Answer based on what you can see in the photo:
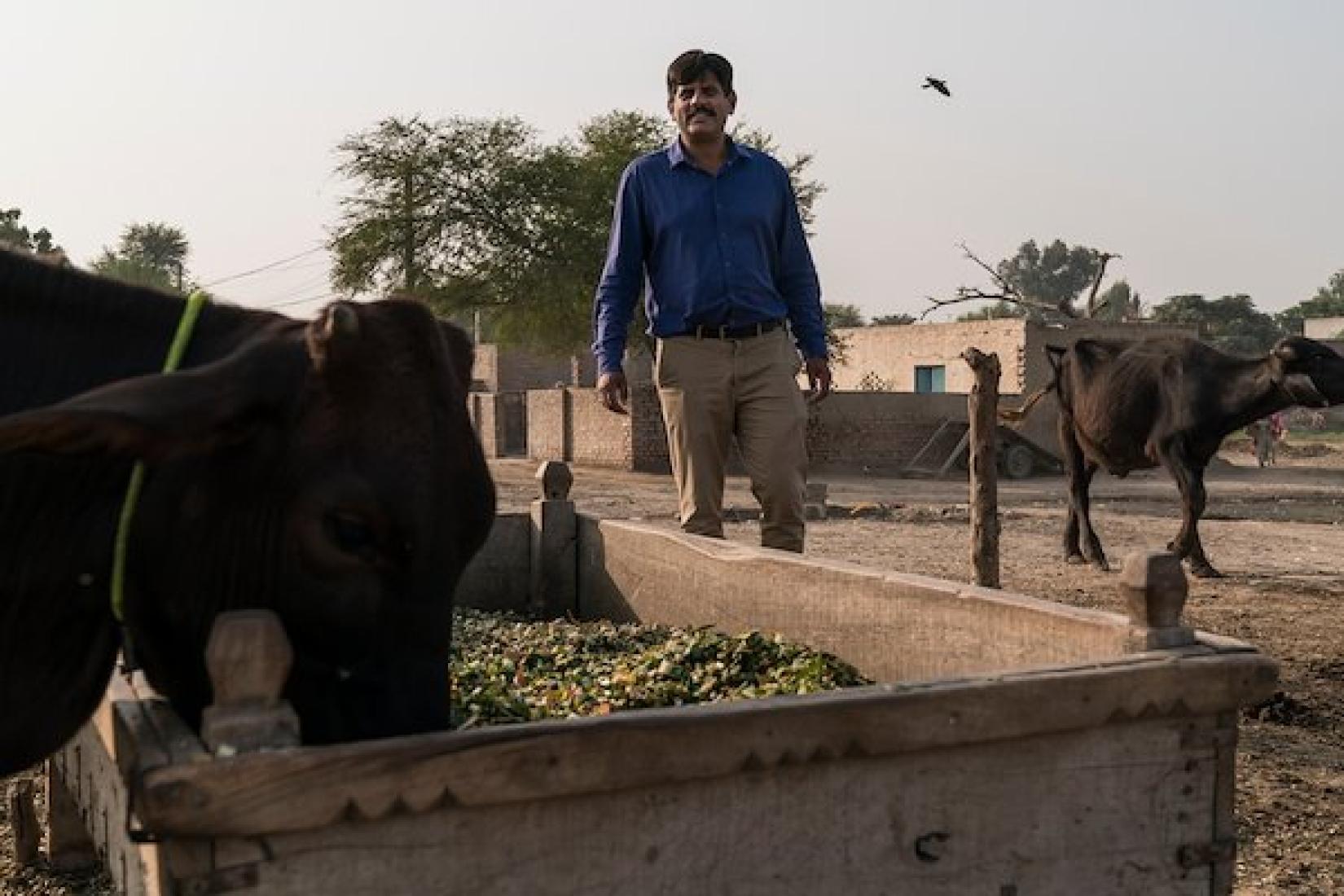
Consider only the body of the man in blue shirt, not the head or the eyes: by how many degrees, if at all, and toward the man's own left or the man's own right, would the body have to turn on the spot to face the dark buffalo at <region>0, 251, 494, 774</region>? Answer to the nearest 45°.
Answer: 0° — they already face it

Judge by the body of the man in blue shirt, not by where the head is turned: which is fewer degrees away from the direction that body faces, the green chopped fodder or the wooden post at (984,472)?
the green chopped fodder

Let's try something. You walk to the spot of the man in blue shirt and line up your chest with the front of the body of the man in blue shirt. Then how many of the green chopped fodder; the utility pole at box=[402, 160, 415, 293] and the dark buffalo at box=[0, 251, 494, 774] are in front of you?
2

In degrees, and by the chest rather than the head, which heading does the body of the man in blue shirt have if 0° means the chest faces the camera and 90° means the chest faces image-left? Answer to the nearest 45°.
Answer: approximately 0°

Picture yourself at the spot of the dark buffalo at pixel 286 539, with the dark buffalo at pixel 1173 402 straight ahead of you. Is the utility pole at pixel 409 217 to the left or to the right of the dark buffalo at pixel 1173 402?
left

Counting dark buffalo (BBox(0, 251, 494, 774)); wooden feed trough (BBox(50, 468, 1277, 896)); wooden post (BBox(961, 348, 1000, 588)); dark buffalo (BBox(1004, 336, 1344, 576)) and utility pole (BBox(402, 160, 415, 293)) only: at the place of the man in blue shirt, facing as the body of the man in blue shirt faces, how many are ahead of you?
2

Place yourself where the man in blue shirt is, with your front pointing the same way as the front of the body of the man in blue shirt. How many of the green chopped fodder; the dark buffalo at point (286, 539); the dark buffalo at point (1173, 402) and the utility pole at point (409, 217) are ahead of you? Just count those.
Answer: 2

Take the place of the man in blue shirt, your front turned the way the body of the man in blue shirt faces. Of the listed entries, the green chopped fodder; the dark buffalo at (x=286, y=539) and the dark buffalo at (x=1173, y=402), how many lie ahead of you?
2

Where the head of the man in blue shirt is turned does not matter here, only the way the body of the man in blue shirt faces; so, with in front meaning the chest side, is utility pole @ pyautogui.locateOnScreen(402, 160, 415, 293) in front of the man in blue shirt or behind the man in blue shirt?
behind

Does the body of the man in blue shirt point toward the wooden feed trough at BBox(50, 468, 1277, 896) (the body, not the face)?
yes

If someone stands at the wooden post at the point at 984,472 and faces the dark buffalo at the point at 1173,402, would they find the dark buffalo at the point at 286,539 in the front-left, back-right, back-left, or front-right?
back-right

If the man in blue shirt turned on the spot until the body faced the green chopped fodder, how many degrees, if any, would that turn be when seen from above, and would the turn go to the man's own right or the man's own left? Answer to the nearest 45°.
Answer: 0° — they already face it
